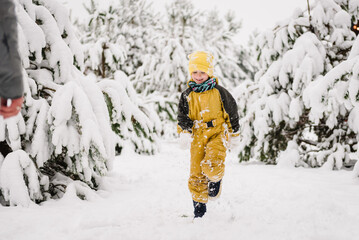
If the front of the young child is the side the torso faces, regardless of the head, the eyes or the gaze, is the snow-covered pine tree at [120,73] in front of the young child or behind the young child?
behind

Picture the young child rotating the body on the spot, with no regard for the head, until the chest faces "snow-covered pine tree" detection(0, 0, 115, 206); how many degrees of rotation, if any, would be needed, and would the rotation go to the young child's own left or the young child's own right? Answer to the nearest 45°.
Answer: approximately 90° to the young child's own right

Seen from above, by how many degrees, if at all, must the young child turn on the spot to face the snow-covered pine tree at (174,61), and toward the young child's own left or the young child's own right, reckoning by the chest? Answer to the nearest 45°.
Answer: approximately 180°

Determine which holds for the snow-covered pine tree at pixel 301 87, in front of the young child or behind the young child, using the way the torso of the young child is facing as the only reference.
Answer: behind

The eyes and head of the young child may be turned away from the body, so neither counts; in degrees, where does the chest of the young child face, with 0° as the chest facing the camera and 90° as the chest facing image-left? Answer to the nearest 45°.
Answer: approximately 0°
